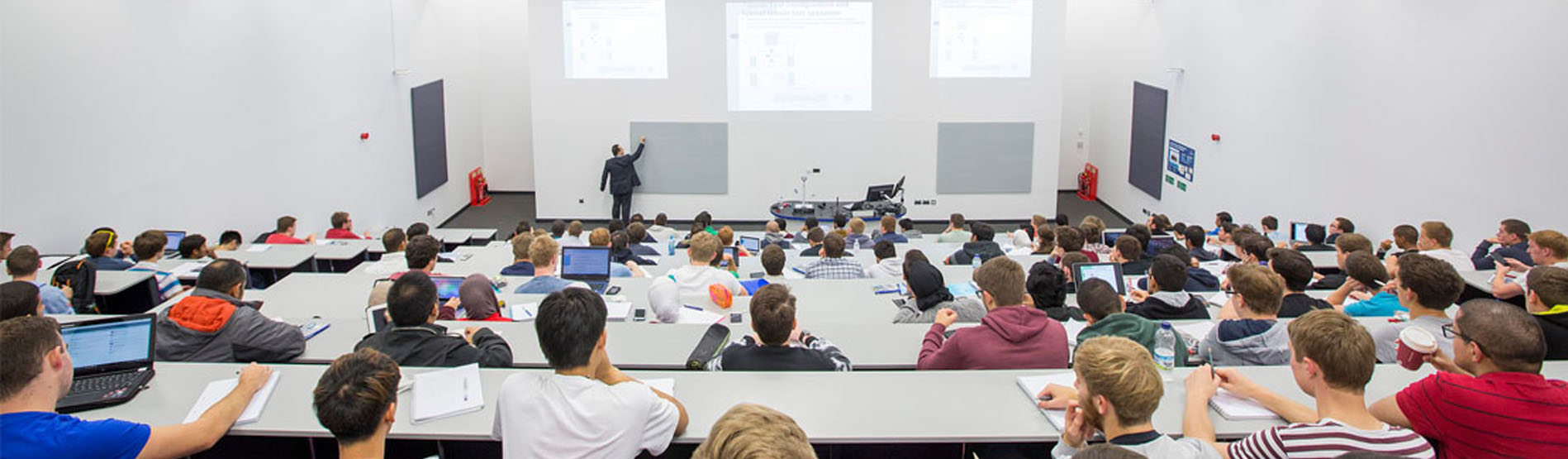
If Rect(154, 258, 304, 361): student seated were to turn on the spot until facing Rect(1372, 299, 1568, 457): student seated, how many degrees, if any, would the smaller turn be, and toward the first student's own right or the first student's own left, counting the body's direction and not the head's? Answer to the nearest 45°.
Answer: approximately 90° to the first student's own right

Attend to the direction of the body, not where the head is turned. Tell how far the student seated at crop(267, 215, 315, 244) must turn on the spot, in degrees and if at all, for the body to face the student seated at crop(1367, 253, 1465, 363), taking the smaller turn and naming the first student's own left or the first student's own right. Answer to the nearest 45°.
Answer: approximately 90° to the first student's own right

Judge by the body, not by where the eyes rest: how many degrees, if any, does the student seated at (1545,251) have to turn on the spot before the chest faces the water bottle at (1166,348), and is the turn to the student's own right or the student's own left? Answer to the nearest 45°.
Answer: approximately 135° to the student's own left

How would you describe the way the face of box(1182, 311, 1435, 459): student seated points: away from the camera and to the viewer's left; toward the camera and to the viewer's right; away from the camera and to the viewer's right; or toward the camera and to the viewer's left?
away from the camera and to the viewer's left

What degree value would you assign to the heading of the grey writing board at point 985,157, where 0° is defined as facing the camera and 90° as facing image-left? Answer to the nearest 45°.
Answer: approximately 0°

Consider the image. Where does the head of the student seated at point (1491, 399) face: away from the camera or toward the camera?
away from the camera

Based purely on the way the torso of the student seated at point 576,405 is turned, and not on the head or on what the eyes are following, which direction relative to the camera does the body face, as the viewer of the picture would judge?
away from the camera

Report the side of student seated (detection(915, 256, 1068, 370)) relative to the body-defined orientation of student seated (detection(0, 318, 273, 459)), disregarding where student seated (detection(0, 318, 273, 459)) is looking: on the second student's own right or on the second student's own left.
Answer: on the second student's own right

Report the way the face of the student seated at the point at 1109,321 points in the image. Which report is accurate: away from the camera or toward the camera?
away from the camera

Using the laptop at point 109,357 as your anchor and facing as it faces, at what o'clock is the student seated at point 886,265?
The student seated is roughly at 7 o'clock from the laptop.

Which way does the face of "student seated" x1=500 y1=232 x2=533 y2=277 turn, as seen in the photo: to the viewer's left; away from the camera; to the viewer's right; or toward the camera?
away from the camera

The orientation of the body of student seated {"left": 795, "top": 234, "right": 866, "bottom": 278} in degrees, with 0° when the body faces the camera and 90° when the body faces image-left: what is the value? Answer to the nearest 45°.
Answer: approximately 180°

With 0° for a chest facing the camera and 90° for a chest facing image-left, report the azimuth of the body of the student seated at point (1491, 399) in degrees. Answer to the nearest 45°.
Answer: approximately 135°
